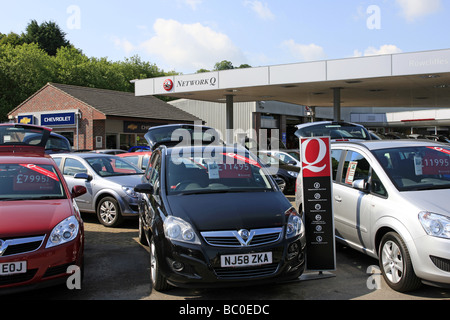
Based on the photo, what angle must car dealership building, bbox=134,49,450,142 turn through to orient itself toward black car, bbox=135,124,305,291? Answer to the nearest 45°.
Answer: approximately 45° to its left

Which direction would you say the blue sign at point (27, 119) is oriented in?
toward the camera

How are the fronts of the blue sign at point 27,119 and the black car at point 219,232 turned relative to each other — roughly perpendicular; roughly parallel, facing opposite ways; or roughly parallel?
roughly parallel

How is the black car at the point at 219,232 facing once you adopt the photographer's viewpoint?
facing the viewer and to the right of the viewer

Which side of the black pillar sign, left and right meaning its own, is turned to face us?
front

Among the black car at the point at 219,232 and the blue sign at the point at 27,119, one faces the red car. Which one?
the blue sign

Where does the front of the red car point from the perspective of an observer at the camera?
facing the viewer

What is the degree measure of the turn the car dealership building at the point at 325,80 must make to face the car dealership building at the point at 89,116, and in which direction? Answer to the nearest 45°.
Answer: approximately 90° to its right

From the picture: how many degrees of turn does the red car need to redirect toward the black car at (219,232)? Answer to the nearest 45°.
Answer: approximately 45° to its left

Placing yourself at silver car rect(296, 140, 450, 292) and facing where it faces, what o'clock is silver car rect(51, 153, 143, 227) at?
silver car rect(51, 153, 143, 227) is roughly at 5 o'clock from silver car rect(296, 140, 450, 292).

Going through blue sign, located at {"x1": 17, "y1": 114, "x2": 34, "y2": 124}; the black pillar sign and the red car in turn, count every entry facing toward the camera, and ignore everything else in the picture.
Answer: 3

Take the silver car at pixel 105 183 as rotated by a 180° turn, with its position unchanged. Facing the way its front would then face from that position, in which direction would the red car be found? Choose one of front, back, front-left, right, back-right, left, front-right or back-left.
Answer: back-left

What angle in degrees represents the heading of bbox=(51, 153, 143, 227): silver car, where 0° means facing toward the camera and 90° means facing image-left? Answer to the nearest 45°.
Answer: approximately 315°

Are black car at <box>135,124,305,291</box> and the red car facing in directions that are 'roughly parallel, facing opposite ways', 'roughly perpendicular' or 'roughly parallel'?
roughly parallel

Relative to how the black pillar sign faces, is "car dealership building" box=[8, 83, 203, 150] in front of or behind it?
behind

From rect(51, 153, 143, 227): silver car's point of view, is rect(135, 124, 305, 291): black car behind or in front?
in front
